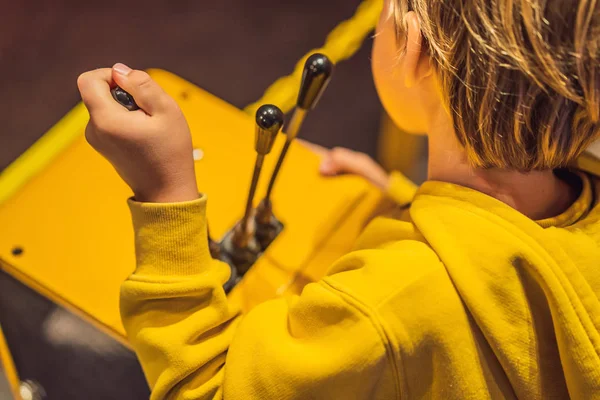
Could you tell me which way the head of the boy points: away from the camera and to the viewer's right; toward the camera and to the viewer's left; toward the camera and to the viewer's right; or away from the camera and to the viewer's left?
away from the camera and to the viewer's left

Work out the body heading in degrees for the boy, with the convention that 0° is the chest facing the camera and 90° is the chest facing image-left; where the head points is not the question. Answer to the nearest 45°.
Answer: approximately 135°
